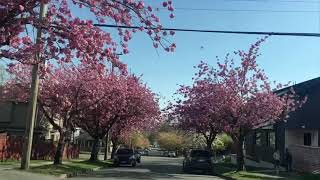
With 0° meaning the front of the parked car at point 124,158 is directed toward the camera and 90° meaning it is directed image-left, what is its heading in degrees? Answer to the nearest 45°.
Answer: approximately 0°

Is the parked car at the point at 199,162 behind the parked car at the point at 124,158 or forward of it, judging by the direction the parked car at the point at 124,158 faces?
forward

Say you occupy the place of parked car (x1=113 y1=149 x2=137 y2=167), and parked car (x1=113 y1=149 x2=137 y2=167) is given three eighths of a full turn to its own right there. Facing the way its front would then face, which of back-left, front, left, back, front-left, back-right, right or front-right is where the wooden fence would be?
left
